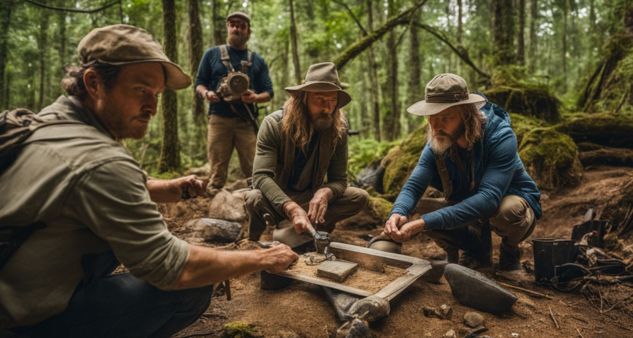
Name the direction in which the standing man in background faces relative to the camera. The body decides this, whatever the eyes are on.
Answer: toward the camera

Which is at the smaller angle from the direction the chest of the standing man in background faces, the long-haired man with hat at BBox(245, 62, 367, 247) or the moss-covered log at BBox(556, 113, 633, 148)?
the long-haired man with hat

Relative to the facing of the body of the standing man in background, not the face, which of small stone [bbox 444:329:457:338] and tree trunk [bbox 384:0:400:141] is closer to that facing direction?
the small stone

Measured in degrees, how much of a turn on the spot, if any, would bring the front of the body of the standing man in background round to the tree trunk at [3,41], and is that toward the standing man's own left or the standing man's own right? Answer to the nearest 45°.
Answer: approximately 135° to the standing man's own right

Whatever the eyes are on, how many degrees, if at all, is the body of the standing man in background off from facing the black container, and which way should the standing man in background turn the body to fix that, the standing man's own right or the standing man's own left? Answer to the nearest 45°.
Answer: approximately 45° to the standing man's own left

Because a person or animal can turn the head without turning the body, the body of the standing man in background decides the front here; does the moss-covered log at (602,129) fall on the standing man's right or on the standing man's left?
on the standing man's left

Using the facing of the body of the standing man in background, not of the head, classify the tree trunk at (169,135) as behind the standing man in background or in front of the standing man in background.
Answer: behind

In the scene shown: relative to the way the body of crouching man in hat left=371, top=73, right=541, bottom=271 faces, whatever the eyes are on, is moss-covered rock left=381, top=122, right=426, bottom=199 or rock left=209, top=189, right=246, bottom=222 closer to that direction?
the rock
